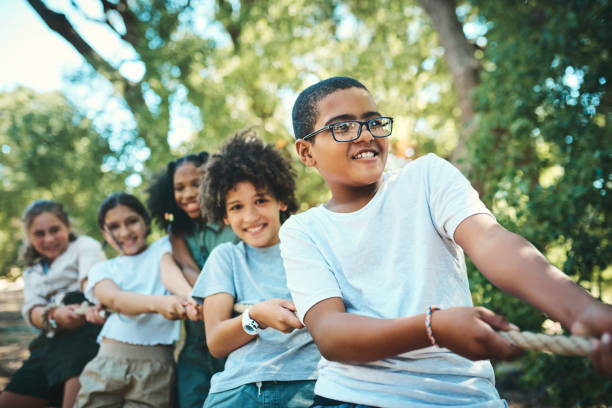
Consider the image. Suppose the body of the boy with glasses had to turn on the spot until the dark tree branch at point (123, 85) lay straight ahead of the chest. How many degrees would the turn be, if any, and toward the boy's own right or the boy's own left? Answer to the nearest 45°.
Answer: approximately 180°

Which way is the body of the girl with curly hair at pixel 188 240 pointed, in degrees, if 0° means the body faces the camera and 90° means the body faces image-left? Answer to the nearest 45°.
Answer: approximately 315°

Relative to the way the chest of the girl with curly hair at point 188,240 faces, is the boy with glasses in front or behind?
in front

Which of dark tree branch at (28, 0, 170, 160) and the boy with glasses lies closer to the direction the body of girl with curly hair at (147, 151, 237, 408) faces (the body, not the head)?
the boy with glasses

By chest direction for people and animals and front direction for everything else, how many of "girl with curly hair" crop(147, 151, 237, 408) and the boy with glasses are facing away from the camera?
0

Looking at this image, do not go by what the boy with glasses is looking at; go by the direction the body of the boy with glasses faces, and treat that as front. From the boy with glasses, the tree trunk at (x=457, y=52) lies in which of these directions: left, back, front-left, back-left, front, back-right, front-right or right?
back-left

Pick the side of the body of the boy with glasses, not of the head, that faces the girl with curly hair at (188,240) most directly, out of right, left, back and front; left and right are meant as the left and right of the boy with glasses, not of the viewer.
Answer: back

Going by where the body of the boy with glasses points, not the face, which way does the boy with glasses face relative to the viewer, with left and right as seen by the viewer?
facing the viewer and to the right of the viewer

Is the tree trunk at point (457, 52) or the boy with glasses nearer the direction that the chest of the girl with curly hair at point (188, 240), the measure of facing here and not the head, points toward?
the boy with glasses
